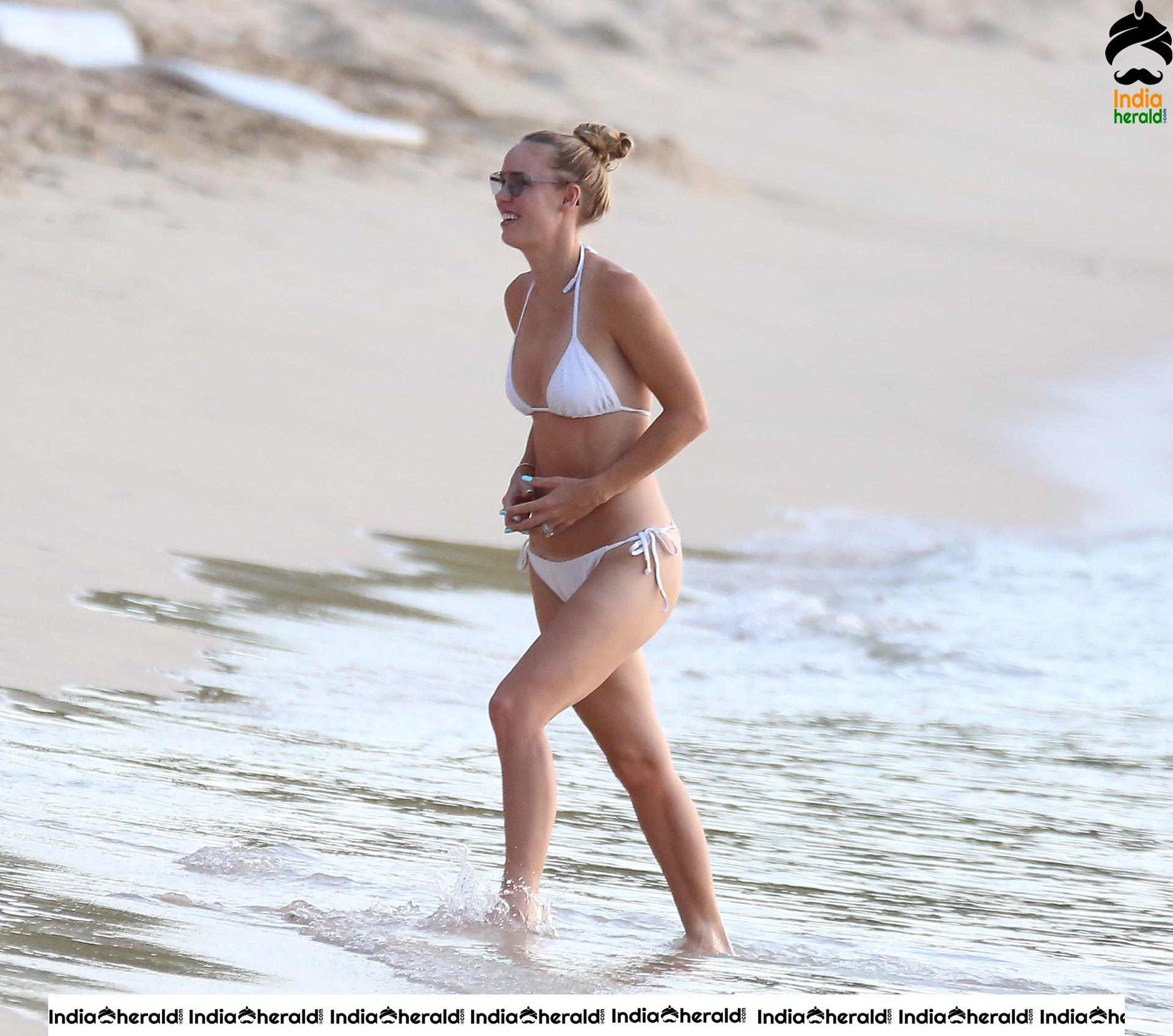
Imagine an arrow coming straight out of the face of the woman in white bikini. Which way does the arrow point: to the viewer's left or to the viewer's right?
to the viewer's left

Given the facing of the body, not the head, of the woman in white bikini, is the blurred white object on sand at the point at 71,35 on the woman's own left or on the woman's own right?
on the woman's own right

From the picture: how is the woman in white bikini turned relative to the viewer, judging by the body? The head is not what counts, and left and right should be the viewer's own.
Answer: facing the viewer and to the left of the viewer

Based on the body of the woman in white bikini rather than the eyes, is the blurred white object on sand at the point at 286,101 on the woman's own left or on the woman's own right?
on the woman's own right
